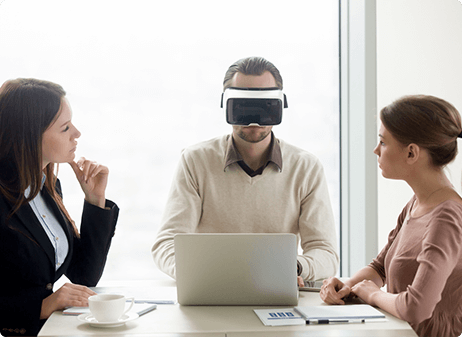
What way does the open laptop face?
away from the camera

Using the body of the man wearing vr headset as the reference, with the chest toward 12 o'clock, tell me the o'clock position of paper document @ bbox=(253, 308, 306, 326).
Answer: The paper document is roughly at 12 o'clock from the man wearing vr headset.

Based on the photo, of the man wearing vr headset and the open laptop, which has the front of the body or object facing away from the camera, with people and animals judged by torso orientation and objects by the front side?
the open laptop

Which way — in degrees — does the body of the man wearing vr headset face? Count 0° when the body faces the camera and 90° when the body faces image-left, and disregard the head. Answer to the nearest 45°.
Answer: approximately 0°

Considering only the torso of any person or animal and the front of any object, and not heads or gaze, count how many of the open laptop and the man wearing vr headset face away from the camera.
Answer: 1

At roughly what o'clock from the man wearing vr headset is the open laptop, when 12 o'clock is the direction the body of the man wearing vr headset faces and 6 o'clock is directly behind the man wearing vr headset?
The open laptop is roughly at 12 o'clock from the man wearing vr headset.

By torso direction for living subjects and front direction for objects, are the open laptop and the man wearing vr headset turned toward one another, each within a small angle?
yes

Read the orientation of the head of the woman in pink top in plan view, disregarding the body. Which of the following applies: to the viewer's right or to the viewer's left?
to the viewer's left

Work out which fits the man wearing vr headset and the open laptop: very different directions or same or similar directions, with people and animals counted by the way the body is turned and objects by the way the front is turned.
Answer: very different directions

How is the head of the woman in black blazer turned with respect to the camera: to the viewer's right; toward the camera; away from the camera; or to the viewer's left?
to the viewer's right
